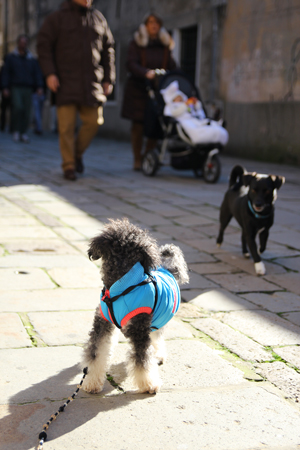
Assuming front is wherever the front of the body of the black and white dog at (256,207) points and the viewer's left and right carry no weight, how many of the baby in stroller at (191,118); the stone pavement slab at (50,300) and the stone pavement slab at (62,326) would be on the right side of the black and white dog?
2

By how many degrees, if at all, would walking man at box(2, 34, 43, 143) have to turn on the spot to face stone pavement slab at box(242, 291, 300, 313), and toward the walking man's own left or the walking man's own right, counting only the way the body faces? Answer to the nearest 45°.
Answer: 0° — they already face it

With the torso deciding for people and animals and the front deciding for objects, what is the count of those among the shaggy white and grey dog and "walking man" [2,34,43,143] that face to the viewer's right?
0

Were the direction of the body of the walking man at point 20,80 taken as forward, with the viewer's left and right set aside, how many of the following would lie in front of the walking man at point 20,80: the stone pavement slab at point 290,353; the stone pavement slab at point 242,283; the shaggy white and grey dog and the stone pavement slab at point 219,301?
4

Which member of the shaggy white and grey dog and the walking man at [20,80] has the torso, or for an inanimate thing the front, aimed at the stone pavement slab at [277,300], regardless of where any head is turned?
the walking man

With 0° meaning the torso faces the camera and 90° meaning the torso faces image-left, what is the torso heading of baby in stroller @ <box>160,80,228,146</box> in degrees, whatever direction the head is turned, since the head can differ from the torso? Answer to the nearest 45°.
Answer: approximately 315°

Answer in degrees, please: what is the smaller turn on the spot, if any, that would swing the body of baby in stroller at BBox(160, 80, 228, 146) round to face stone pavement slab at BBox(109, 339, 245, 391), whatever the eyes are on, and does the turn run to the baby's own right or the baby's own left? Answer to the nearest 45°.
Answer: approximately 45° to the baby's own right

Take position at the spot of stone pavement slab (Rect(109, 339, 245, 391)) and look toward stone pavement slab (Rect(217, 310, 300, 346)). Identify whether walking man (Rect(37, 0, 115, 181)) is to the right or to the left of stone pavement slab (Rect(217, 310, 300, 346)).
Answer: left

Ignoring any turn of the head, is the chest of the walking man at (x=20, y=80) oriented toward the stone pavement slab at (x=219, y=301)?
yes

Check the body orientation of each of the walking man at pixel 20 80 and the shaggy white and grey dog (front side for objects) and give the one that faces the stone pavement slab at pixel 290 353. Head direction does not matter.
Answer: the walking man

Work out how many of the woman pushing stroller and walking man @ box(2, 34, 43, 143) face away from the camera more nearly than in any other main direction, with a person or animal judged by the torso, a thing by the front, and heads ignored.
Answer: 0
